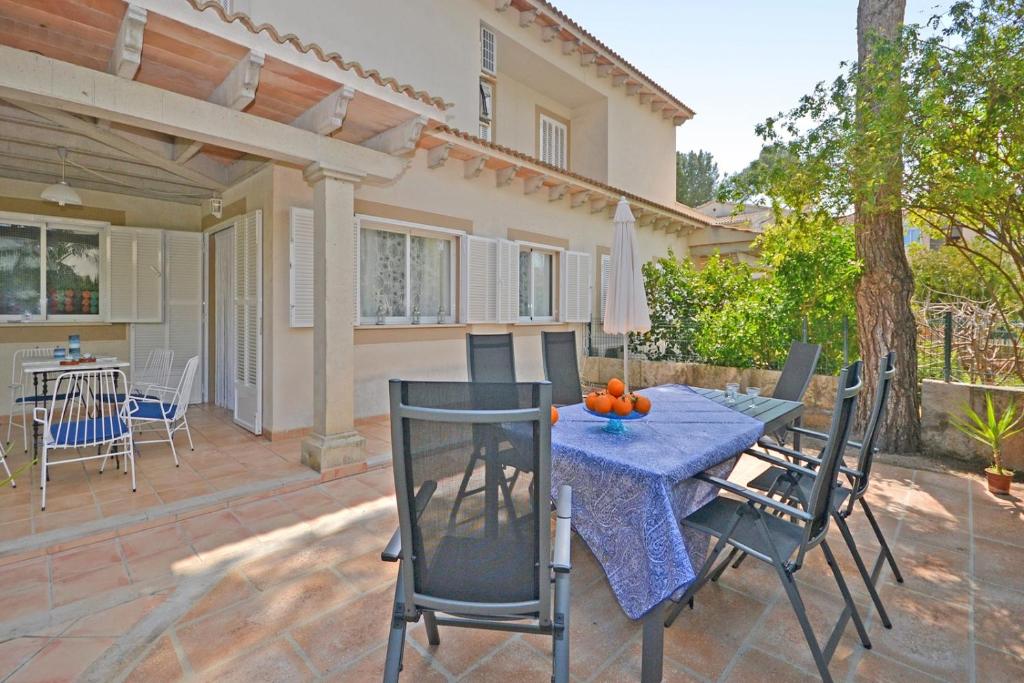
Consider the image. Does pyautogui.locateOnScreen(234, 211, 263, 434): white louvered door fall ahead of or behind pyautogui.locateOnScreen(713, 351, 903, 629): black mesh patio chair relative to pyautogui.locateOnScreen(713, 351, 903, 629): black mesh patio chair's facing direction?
ahead

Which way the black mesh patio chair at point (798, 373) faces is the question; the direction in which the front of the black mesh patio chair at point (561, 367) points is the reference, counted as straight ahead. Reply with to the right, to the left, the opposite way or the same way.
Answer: to the right

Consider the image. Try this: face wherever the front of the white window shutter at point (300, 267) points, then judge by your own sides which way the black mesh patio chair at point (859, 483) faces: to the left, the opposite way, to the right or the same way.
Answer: the opposite way

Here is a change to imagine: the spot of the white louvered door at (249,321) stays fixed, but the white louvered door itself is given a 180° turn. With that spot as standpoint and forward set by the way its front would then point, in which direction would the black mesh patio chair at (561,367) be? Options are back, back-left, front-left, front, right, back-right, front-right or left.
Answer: right

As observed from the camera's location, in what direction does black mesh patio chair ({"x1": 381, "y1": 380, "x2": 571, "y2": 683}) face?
facing away from the viewer

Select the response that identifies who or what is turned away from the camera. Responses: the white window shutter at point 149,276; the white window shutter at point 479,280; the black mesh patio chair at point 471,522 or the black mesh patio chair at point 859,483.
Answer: the black mesh patio chair at point 471,522

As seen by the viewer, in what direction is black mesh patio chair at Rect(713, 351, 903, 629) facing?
to the viewer's left

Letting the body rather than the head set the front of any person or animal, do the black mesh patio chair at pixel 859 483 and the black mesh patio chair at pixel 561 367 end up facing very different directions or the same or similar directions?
very different directions

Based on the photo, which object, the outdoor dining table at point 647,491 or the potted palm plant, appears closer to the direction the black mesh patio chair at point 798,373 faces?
the outdoor dining table

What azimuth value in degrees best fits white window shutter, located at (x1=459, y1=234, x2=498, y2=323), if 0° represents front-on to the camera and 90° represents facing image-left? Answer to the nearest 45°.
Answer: approximately 315°

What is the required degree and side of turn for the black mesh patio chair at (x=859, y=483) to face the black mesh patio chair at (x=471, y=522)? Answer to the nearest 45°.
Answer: approximately 45° to its left

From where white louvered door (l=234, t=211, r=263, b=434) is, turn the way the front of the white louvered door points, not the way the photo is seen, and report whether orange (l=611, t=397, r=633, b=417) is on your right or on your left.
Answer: on your left

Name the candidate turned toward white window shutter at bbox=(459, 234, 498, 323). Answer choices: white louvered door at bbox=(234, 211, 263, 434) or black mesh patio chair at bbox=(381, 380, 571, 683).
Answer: the black mesh patio chair
